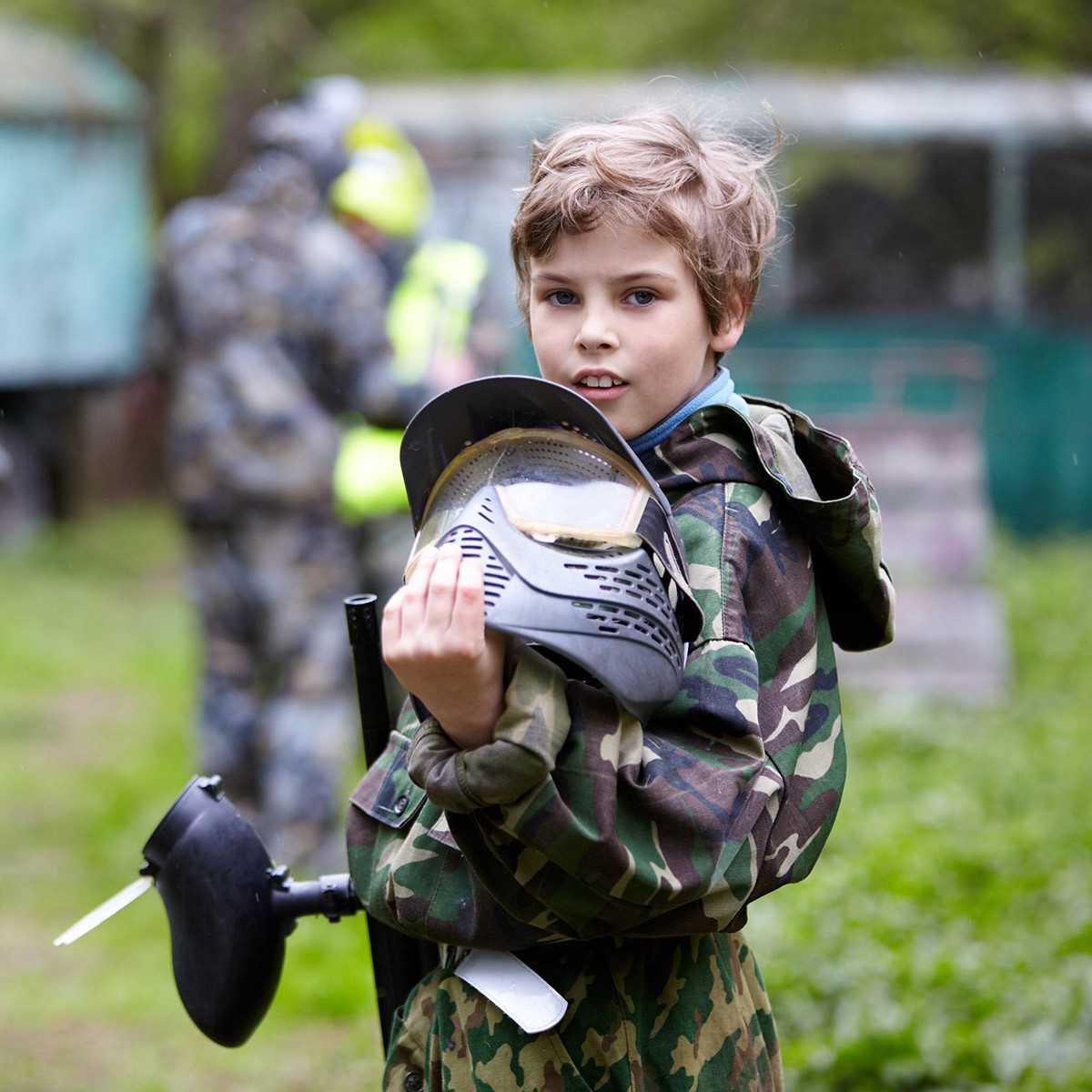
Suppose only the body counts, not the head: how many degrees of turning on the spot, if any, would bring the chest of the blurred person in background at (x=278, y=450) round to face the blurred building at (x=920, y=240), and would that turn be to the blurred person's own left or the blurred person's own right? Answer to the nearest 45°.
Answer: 0° — they already face it

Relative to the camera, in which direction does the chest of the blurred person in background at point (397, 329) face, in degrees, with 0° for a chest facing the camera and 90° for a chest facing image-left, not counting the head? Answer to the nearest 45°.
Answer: approximately 45°

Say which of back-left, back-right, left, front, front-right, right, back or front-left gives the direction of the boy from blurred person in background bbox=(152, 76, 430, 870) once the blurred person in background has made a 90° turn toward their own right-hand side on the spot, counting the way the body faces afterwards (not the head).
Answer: front-right

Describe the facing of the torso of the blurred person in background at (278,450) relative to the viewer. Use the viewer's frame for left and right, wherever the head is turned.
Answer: facing away from the viewer and to the right of the viewer

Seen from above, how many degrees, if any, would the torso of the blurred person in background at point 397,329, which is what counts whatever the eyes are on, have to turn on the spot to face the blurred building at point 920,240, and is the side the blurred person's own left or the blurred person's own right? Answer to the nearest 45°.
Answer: approximately 180°

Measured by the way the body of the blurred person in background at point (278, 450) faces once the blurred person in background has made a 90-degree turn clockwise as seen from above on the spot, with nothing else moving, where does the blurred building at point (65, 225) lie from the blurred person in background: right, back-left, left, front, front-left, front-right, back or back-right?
back-left
